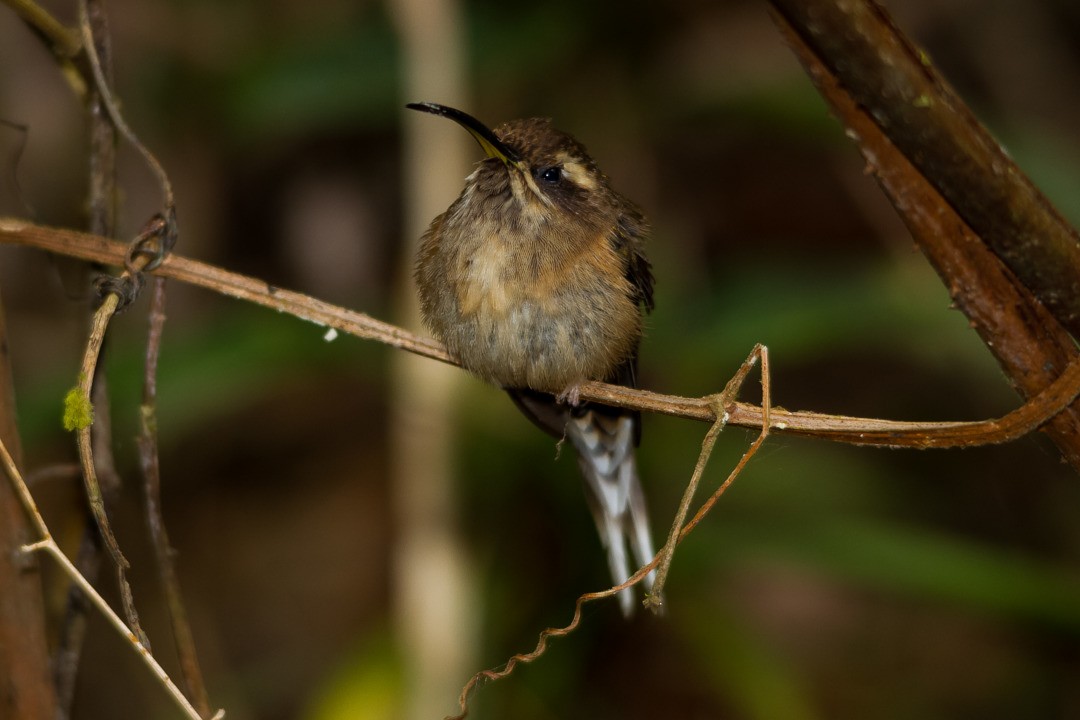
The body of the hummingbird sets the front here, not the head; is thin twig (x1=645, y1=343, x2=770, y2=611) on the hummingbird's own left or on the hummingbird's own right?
on the hummingbird's own left

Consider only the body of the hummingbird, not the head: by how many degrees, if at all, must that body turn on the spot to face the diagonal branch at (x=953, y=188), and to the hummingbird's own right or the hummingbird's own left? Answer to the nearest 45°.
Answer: approximately 90° to the hummingbird's own left

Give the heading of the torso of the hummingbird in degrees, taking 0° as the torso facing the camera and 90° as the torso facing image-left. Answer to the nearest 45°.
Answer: approximately 45°

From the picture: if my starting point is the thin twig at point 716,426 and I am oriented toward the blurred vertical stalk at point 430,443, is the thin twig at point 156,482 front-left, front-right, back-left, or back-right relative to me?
front-left
